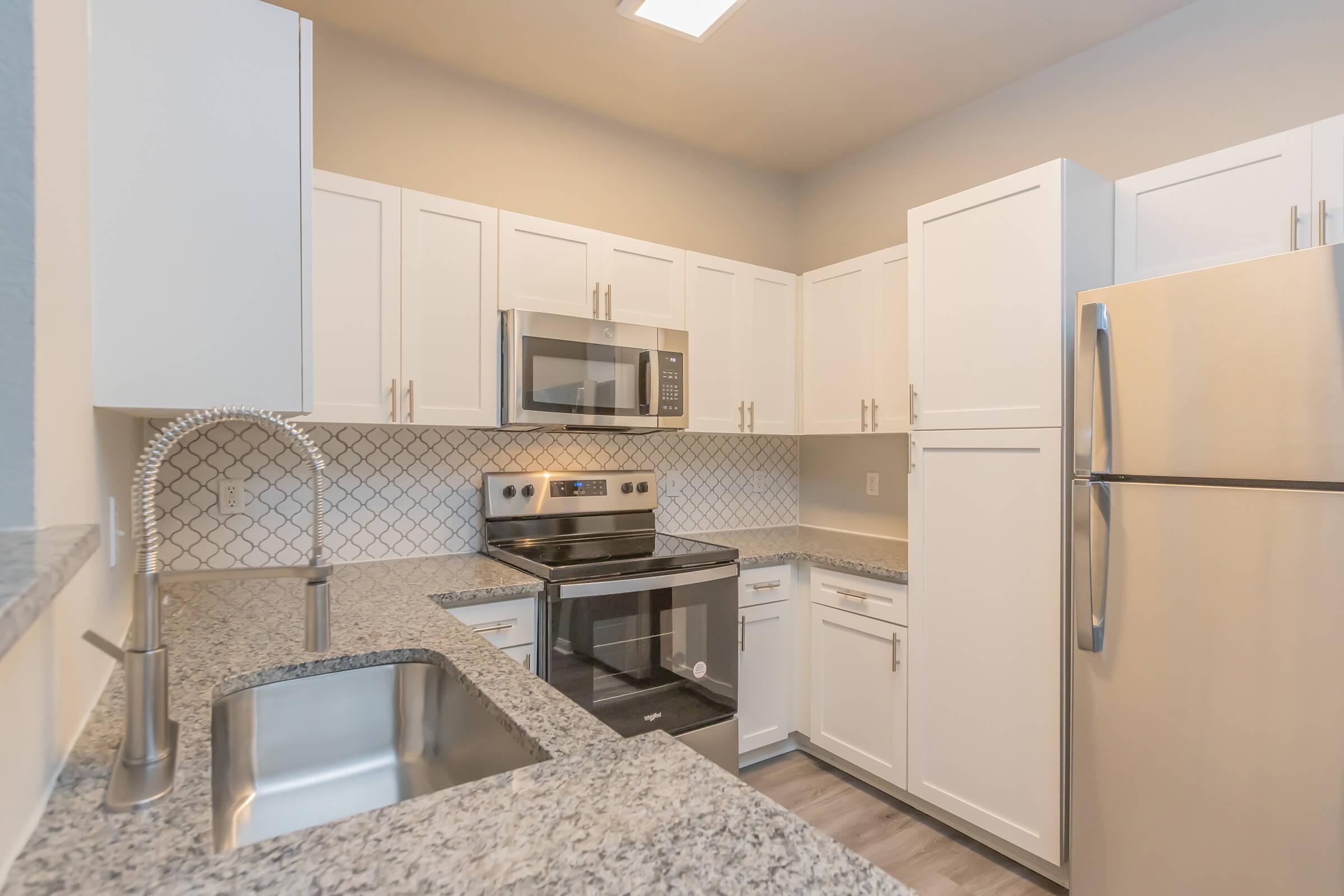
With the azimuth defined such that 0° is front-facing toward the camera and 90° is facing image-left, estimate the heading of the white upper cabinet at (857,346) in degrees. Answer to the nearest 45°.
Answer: approximately 45°

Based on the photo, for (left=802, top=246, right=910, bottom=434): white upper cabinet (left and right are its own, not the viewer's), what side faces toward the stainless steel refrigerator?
left

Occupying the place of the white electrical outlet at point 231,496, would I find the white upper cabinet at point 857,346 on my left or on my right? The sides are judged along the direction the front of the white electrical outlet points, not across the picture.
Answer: on my left

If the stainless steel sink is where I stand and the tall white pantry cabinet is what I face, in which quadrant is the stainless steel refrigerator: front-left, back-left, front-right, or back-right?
front-right

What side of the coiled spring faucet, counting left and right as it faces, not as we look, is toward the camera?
right

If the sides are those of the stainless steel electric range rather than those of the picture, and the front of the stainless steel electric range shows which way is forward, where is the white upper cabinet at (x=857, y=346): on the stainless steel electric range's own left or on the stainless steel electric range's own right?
on the stainless steel electric range's own left

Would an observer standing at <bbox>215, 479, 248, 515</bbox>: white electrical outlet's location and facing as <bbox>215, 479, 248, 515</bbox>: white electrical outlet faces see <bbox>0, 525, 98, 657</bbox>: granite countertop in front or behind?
in front

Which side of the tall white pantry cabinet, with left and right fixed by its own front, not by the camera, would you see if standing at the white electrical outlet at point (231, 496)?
front

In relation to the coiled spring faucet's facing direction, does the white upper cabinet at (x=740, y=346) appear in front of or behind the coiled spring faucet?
in front

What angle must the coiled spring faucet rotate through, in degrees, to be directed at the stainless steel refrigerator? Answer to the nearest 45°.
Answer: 0° — it already faces it

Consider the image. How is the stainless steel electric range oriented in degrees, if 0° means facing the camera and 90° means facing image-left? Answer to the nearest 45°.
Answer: approximately 315°

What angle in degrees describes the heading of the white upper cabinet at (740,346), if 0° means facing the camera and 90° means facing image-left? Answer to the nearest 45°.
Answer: approximately 315°
